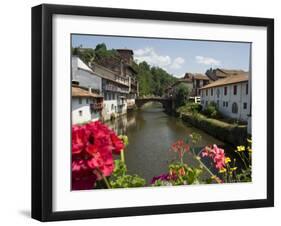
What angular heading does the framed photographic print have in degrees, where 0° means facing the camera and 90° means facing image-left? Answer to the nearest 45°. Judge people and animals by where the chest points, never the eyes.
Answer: approximately 315°
